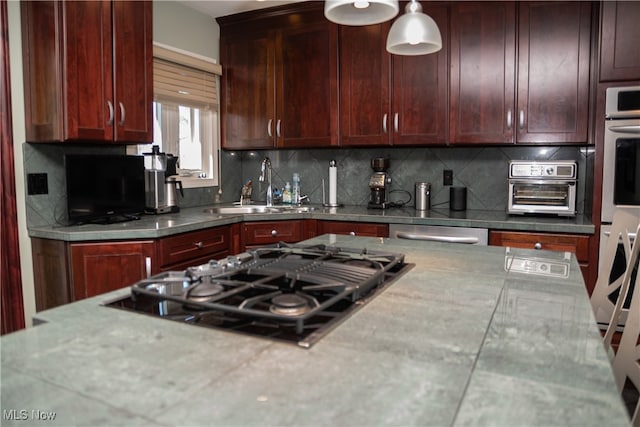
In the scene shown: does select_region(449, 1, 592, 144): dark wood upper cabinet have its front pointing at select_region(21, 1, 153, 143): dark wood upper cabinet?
no

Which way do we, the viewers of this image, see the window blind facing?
facing the viewer and to the right of the viewer

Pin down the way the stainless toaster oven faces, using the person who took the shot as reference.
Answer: facing the viewer

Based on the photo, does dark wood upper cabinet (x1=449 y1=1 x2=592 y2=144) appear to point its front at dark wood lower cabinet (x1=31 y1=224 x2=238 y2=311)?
no

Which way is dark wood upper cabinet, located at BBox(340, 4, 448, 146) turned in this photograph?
toward the camera

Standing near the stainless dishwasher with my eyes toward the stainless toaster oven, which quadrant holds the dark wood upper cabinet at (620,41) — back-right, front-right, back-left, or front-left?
front-right

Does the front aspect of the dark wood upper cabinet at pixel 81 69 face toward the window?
no

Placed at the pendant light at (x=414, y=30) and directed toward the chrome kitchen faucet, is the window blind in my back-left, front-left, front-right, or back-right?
front-left

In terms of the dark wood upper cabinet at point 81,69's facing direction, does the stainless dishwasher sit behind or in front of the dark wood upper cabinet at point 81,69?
in front

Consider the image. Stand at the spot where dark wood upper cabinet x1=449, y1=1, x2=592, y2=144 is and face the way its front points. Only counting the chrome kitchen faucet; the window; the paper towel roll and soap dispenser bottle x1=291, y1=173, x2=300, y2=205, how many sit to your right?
4

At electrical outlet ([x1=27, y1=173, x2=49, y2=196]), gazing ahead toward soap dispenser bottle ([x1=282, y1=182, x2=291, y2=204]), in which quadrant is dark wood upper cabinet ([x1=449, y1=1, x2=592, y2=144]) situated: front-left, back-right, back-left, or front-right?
front-right

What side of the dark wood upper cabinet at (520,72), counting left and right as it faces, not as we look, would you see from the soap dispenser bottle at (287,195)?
right

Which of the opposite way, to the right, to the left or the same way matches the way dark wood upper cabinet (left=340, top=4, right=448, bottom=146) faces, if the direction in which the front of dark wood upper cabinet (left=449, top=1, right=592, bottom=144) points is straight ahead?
the same way

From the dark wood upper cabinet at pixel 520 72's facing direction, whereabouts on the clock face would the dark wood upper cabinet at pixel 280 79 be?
the dark wood upper cabinet at pixel 280 79 is roughly at 3 o'clock from the dark wood upper cabinet at pixel 520 72.
